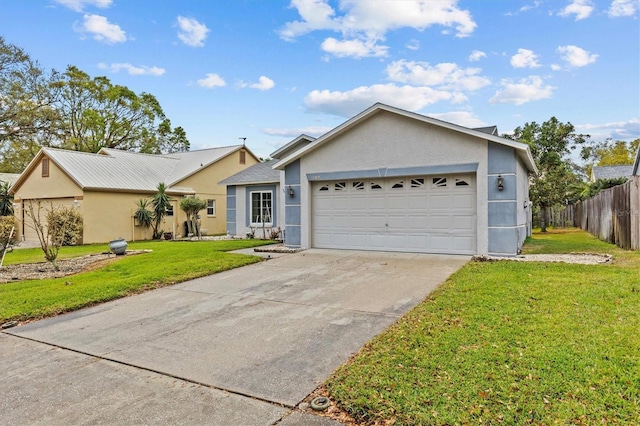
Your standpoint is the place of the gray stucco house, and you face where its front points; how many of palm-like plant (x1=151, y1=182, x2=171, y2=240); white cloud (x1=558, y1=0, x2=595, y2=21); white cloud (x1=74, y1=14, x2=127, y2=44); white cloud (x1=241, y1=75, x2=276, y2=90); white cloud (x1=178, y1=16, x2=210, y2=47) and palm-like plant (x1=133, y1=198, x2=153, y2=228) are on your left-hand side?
1

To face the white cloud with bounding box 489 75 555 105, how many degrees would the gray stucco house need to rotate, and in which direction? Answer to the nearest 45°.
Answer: approximately 135° to its left

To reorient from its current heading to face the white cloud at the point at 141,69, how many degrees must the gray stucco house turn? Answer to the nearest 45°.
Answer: approximately 135° to its right

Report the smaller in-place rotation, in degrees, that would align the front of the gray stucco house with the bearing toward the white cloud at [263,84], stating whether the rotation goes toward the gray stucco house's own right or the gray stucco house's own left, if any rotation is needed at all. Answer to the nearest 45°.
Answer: approximately 135° to the gray stucco house's own right

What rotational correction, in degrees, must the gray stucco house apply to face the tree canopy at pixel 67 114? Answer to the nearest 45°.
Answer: approximately 135° to its right

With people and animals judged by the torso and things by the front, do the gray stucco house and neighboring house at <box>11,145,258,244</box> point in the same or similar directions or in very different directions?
same or similar directions

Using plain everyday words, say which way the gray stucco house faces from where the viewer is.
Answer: facing the viewer

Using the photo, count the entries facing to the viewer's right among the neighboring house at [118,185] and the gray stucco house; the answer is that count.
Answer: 0
